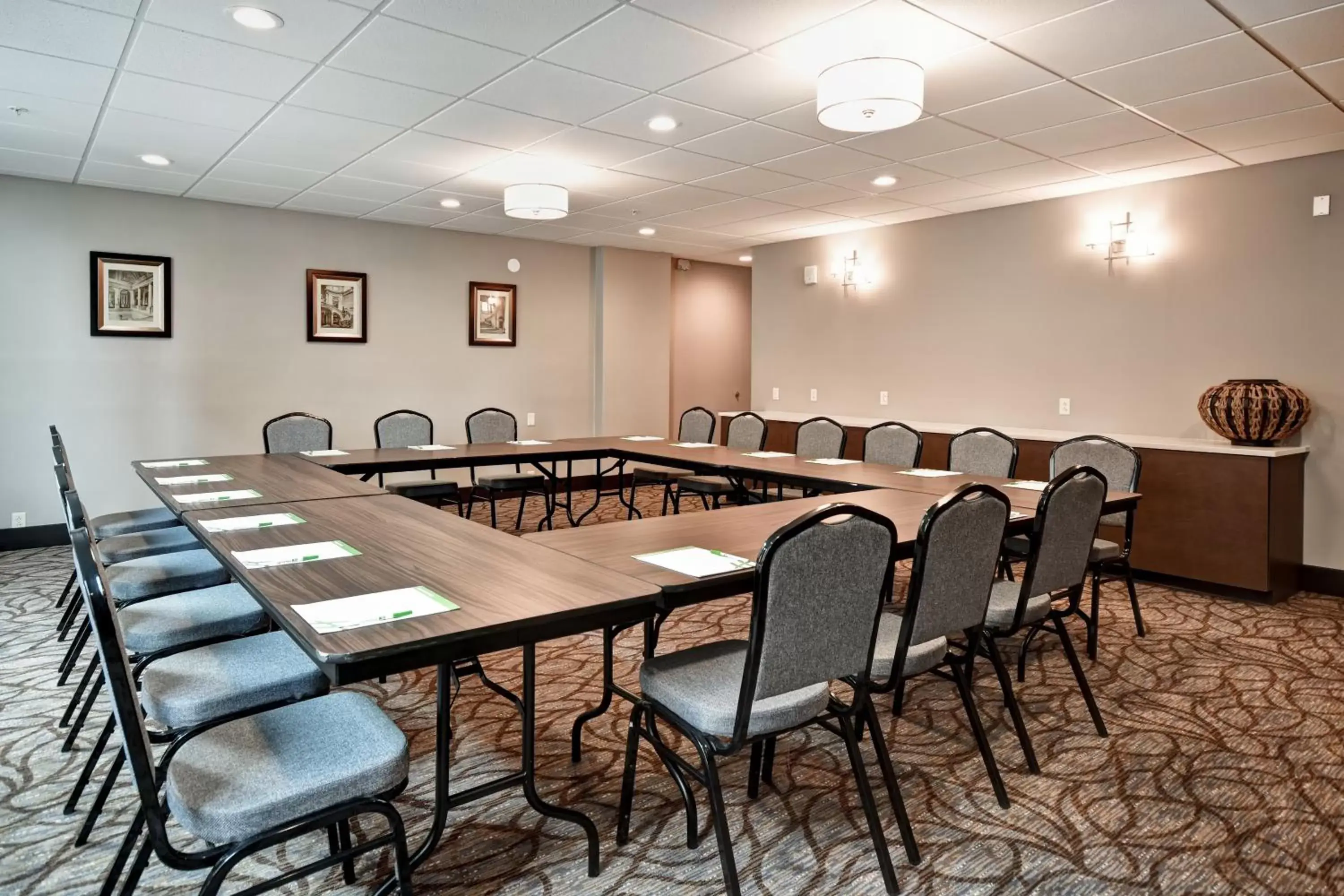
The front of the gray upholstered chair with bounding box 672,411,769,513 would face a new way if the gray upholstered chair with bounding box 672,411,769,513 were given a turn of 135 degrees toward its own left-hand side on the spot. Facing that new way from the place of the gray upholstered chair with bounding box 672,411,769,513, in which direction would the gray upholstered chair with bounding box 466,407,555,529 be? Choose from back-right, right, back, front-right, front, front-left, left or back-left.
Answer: back

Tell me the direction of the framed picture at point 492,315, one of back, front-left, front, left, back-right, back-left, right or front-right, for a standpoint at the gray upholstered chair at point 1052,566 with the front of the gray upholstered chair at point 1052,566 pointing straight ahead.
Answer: front

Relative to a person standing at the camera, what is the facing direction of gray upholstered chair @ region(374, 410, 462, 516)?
facing the viewer and to the right of the viewer

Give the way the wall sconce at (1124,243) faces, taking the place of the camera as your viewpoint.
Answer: facing the viewer and to the left of the viewer

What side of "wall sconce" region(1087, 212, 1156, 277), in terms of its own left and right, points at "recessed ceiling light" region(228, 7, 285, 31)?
front

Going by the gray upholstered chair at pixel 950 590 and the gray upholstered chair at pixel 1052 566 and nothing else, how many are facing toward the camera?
0

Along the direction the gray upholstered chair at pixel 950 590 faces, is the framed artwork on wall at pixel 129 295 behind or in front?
in front

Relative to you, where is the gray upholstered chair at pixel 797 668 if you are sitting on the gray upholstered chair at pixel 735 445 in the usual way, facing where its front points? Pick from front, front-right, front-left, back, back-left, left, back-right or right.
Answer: front-left

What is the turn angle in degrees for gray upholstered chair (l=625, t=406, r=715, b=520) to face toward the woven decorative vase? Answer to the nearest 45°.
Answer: approximately 90° to its left

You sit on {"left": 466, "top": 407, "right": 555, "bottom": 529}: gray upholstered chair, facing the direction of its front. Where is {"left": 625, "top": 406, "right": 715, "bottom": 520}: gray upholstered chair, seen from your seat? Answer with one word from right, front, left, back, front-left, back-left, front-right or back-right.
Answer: front-left

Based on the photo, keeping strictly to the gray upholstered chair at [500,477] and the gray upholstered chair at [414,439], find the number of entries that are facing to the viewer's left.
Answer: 0

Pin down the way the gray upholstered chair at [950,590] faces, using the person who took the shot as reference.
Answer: facing away from the viewer and to the left of the viewer

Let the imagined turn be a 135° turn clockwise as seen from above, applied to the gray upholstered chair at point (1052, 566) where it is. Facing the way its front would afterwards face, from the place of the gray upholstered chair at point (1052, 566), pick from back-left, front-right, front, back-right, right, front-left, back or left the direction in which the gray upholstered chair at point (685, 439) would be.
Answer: back-left
